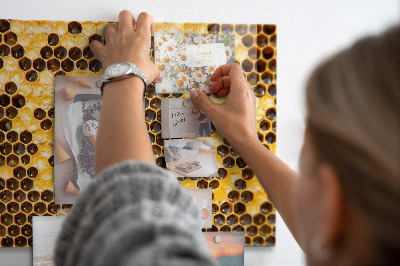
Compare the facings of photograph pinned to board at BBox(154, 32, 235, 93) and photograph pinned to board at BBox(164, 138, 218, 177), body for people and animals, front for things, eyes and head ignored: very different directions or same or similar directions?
same or similar directions

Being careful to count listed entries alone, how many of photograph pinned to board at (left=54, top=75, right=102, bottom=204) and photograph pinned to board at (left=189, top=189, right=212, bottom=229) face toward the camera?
2

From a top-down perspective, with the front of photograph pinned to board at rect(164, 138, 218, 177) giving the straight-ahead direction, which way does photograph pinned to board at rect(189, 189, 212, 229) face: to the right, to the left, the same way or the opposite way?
the same way

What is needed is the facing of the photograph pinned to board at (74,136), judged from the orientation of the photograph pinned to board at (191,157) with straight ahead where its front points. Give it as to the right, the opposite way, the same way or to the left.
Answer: the same way

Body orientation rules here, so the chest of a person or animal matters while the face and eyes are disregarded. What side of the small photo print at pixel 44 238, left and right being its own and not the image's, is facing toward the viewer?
front

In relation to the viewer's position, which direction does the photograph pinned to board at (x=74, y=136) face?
facing the viewer

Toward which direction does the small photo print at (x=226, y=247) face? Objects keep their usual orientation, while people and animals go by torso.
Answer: toward the camera

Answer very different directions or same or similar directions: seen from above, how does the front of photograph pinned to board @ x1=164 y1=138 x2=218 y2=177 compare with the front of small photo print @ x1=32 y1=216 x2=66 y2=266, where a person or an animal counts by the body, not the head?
same or similar directions
